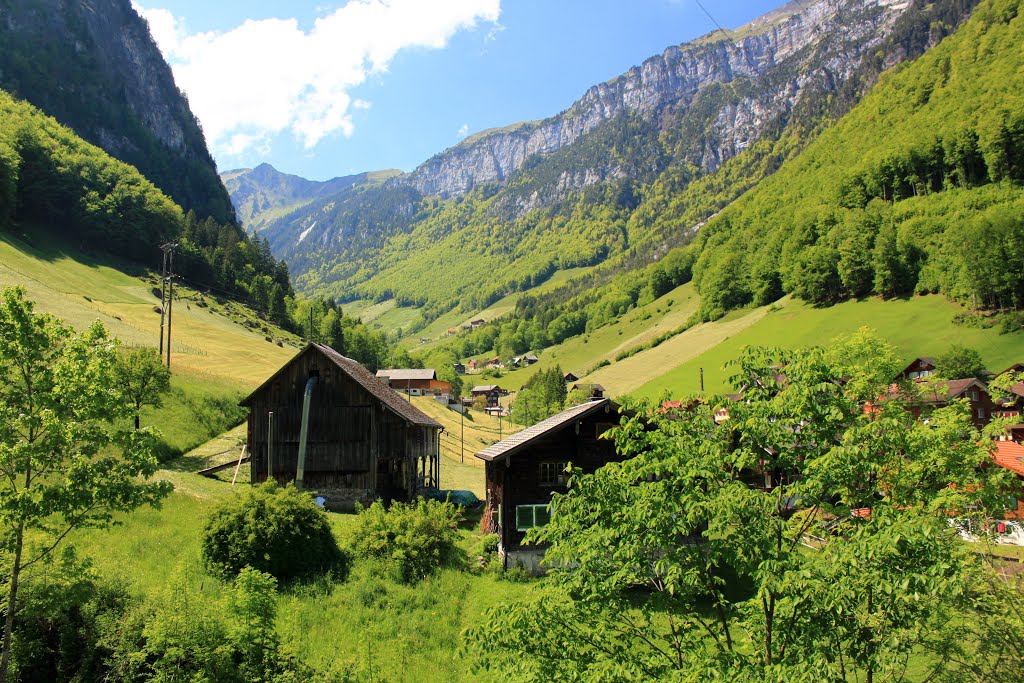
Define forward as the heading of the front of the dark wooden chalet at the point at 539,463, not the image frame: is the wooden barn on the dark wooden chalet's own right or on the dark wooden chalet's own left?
on the dark wooden chalet's own right

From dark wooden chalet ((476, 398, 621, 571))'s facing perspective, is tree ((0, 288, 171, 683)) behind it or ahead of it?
ahead

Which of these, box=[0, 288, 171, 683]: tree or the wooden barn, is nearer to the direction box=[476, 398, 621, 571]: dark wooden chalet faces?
the tree

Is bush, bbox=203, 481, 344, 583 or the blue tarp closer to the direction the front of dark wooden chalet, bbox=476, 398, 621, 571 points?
the bush

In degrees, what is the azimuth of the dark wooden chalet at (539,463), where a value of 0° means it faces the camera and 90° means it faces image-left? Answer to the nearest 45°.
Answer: approximately 0°

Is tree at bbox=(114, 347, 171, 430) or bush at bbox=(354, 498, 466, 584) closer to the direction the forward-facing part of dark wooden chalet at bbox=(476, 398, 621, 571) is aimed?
the bush

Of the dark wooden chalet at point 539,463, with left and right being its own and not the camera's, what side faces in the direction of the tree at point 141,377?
right

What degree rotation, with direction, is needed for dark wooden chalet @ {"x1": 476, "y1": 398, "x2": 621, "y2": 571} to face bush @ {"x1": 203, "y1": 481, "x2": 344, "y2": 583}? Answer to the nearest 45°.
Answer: approximately 45° to its right

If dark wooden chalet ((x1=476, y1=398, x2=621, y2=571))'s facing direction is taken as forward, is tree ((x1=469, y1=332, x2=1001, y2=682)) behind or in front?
in front

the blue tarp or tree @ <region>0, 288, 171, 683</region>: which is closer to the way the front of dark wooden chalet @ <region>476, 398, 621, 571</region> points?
the tree
